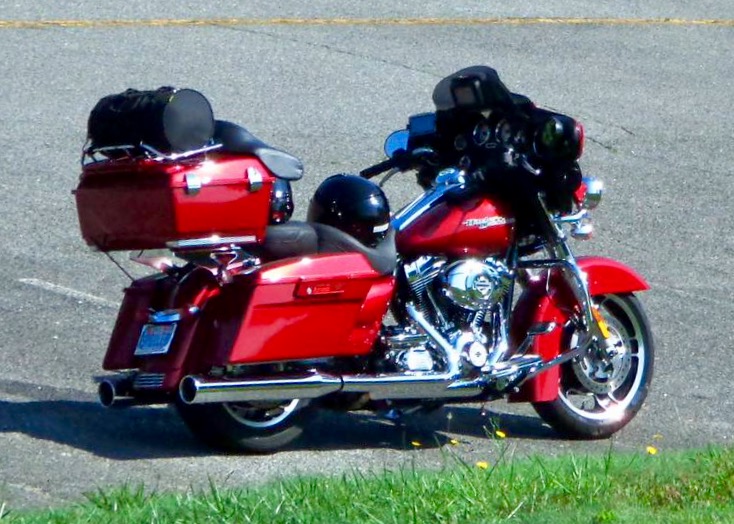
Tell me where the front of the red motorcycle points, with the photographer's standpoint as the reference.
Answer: facing away from the viewer and to the right of the viewer
